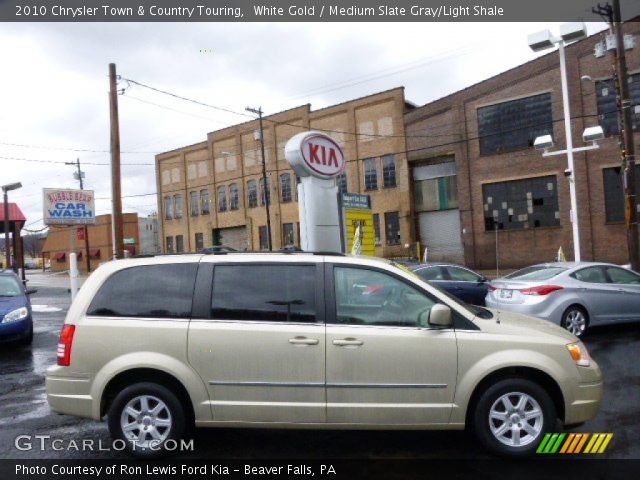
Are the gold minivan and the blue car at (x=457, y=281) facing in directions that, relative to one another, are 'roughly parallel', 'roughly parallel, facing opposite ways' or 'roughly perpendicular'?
roughly parallel

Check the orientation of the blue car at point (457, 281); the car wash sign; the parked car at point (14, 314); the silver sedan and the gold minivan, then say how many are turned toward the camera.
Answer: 2

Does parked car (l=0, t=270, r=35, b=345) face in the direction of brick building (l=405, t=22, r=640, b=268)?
no

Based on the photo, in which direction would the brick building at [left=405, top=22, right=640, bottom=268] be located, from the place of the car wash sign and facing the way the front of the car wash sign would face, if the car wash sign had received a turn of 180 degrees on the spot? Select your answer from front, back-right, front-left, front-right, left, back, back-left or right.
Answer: right

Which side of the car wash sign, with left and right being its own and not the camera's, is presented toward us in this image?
front

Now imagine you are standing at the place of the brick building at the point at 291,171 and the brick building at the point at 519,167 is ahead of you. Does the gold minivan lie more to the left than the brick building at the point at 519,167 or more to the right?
right

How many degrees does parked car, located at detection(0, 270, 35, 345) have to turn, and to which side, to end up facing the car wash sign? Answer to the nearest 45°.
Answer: approximately 180°

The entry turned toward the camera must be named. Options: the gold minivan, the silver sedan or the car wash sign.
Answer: the car wash sign

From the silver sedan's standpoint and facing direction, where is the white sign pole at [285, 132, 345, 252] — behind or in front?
behind

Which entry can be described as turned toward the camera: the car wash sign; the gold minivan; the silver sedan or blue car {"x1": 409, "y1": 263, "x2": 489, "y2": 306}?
the car wash sign

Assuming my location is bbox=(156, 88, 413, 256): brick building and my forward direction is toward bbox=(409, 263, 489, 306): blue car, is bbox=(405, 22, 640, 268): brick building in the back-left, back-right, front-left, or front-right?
front-left

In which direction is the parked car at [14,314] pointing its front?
toward the camera

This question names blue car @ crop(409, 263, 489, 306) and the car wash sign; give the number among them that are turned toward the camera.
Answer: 1
